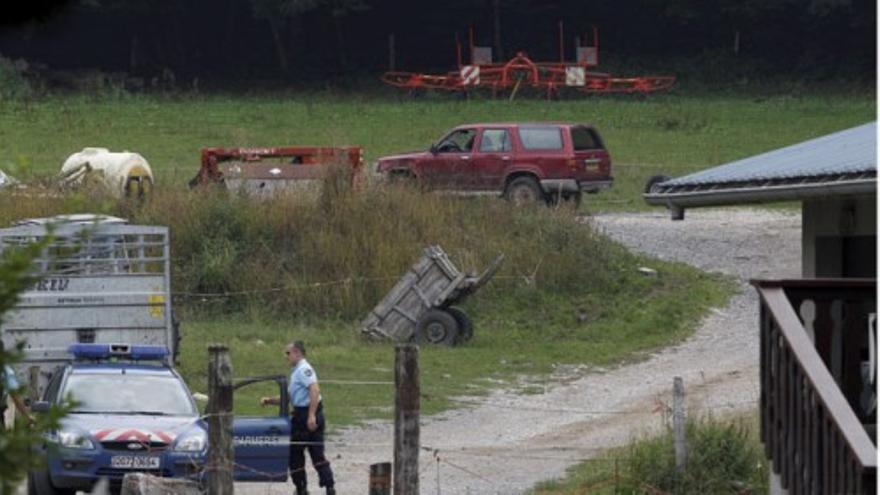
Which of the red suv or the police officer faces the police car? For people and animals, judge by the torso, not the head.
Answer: the police officer

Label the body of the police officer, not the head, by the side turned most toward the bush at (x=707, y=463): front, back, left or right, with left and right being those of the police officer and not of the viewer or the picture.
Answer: back

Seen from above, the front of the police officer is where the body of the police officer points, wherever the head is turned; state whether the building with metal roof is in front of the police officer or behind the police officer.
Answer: behind

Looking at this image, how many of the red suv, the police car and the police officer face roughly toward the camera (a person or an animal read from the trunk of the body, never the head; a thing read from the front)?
1

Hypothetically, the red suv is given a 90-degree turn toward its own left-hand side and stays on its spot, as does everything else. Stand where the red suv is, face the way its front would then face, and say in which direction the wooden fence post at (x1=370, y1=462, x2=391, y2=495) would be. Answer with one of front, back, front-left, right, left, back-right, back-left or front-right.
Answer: front-left

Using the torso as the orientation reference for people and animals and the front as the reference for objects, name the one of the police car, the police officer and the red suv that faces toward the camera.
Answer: the police car

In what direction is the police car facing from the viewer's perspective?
toward the camera

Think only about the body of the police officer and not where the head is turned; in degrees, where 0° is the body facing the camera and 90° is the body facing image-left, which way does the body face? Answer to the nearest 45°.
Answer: approximately 90°

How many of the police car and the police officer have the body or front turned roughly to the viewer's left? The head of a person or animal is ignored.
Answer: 1

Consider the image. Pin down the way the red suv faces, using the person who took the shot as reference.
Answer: facing away from the viewer and to the left of the viewer

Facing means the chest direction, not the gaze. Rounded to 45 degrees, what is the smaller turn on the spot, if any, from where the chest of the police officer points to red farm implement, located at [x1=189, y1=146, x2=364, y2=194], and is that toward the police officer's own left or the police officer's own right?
approximately 90° to the police officer's own right
